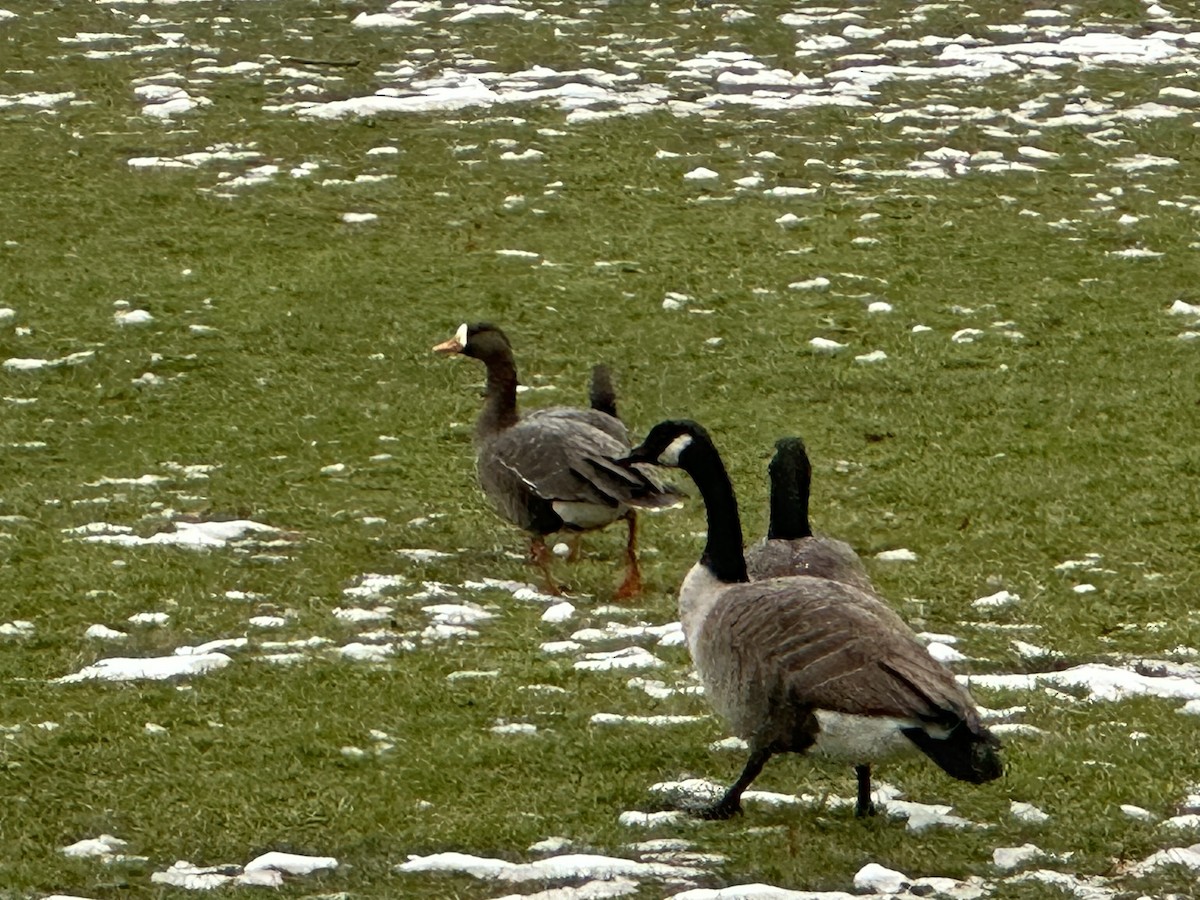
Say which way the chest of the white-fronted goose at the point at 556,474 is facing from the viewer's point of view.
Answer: to the viewer's left

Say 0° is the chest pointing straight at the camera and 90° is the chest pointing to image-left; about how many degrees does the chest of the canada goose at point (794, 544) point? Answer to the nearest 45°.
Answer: approximately 180°

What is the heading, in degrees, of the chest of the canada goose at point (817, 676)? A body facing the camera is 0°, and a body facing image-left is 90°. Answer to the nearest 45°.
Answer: approximately 90°

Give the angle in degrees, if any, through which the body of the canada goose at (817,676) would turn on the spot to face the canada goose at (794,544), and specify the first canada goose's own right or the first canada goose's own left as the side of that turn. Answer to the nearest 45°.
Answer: approximately 90° to the first canada goose's own right

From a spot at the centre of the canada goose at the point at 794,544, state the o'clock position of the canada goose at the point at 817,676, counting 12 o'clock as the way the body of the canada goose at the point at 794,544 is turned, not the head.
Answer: the canada goose at the point at 817,676 is roughly at 6 o'clock from the canada goose at the point at 794,544.
